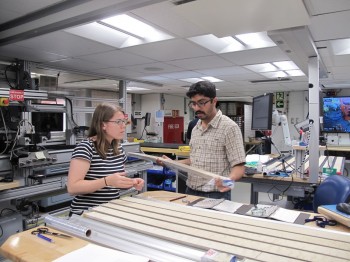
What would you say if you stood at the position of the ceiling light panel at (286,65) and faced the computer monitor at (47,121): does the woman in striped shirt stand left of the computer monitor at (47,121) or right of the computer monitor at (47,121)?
left

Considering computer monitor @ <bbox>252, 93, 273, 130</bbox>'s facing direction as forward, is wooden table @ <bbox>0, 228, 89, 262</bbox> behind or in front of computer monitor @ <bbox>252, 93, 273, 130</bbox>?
in front

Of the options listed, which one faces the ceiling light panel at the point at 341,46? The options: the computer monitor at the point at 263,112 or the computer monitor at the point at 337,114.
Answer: the computer monitor at the point at 337,114

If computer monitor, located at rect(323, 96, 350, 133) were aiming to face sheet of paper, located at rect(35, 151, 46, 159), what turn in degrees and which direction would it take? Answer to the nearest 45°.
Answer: approximately 45° to its right

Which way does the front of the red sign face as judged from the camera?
facing the viewer

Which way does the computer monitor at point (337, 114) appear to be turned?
toward the camera

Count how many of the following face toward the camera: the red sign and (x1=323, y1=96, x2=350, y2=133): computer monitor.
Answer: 2

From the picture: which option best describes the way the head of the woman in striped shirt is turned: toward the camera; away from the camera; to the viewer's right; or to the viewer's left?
to the viewer's right

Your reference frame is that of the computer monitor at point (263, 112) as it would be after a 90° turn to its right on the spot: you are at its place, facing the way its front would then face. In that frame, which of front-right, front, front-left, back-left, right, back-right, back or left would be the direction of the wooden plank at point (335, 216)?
back-left

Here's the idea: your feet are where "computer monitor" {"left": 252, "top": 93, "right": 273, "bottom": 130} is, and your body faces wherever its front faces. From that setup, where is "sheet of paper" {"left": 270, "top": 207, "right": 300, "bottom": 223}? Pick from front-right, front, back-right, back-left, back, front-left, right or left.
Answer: front-left

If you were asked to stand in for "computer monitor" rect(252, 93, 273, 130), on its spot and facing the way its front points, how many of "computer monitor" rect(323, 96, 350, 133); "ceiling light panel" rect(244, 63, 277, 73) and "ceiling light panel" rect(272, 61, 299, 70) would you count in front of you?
0

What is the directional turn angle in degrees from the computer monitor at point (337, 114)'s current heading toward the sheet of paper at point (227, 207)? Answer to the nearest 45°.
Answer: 0° — it already faces it

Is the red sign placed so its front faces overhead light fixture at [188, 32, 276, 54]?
no

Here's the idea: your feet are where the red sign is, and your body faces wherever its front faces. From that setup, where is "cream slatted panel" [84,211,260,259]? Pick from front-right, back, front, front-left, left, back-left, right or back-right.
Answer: front

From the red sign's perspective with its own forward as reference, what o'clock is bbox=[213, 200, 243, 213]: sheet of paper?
The sheet of paper is roughly at 11 o'clock from the red sign.

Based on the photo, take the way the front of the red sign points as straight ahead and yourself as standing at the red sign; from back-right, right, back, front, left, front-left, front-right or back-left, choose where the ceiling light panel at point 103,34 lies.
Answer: left
